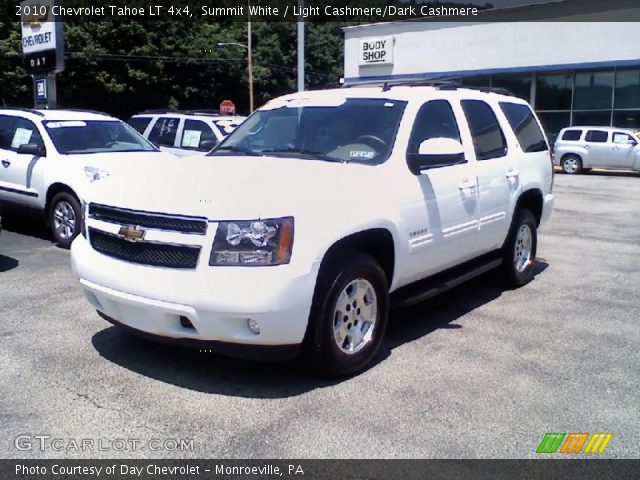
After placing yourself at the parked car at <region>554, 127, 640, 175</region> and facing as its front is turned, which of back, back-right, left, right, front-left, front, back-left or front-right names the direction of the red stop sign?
back-right

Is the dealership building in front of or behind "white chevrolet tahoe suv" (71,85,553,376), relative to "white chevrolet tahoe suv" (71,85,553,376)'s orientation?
behind

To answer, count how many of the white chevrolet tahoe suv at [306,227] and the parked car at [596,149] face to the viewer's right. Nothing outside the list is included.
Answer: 1

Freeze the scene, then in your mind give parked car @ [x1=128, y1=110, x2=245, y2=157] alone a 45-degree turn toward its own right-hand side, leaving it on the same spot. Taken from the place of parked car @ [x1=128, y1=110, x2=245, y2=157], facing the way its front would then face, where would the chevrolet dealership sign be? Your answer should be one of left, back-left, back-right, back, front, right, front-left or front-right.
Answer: back-right

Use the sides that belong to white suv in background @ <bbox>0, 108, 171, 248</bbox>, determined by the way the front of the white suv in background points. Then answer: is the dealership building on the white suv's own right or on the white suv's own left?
on the white suv's own left

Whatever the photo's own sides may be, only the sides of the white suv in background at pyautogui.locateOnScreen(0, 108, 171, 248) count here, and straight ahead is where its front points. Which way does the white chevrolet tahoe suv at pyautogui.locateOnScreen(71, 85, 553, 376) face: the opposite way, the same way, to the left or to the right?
to the right

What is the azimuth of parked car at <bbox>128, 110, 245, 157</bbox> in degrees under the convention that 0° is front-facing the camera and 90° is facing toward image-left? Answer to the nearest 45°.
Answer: approximately 315°

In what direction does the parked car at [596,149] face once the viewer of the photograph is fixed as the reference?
facing to the right of the viewer

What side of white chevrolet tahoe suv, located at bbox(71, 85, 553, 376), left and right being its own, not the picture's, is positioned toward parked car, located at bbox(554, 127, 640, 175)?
back

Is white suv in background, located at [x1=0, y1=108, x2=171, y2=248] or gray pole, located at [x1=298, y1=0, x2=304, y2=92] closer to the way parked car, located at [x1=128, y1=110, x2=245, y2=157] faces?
the white suv in background

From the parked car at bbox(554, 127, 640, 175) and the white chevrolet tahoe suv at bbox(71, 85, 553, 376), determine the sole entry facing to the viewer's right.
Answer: the parked car
